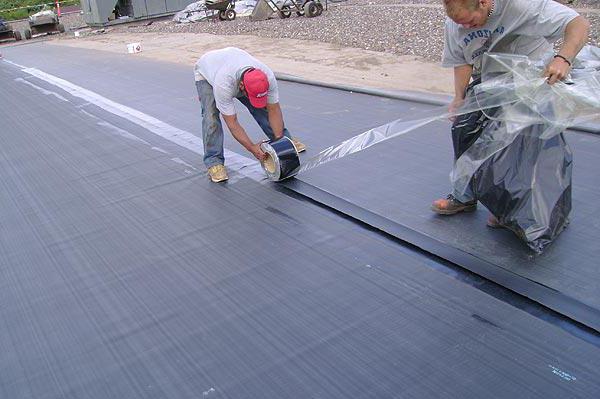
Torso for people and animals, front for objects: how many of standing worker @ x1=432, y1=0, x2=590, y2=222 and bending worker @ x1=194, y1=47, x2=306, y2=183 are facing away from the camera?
0

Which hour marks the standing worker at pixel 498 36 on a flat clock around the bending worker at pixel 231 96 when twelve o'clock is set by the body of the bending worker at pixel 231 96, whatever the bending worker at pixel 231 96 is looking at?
the standing worker at pixel 498 36 is roughly at 12 o'clock from the bending worker at pixel 231 96.

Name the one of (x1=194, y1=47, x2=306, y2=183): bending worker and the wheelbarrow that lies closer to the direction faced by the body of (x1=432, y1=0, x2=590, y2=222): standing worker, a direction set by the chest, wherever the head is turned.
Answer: the bending worker

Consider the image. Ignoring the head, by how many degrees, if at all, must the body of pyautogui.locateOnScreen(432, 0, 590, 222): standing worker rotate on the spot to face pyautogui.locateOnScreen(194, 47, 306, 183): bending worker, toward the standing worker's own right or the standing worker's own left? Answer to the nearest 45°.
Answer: approximately 45° to the standing worker's own right

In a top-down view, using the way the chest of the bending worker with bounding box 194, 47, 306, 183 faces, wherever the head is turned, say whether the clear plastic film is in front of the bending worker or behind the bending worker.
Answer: in front

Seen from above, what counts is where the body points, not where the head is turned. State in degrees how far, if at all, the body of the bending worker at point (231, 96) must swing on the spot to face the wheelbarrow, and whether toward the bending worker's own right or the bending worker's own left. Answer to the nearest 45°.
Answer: approximately 135° to the bending worker's own left

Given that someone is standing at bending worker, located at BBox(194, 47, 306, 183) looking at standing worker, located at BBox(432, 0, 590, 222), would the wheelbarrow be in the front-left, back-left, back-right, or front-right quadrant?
back-left

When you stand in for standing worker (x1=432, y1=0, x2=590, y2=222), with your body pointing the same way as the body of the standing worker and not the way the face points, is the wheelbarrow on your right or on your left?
on your right

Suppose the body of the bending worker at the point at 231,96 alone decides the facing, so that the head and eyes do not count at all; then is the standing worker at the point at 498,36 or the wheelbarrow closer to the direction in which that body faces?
the standing worker

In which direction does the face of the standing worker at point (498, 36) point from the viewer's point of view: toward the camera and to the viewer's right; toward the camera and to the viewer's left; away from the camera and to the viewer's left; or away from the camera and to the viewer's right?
toward the camera and to the viewer's left
